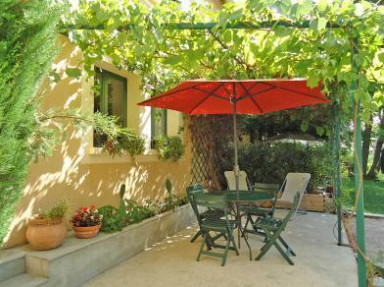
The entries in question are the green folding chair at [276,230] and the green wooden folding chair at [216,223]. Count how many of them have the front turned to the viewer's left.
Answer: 1

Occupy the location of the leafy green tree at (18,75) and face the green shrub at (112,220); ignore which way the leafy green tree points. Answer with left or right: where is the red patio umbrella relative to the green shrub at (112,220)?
right

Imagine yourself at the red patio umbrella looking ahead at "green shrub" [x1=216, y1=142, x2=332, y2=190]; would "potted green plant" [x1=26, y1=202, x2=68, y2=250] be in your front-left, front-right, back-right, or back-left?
back-left

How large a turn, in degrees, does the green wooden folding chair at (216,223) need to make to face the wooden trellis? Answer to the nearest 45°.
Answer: approximately 45° to its left

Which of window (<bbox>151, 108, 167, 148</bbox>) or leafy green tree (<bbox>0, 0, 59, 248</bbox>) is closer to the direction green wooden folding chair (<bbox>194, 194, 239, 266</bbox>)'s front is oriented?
the window

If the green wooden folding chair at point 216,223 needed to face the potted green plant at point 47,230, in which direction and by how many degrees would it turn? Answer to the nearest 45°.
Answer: approximately 180°

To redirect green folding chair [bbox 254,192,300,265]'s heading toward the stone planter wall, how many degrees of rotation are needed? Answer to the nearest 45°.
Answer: approximately 45° to its left

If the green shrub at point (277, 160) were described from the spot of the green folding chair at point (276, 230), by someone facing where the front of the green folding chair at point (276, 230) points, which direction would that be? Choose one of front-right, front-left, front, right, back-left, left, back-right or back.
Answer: right

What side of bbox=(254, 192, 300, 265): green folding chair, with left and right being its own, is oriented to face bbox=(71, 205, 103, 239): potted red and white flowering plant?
front

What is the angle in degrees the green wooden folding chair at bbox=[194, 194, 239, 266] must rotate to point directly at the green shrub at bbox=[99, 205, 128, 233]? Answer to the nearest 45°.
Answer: approximately 135° to its left

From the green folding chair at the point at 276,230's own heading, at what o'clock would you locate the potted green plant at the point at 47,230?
The potted green plant is roughly at 11 o'clock from the green folding chair.

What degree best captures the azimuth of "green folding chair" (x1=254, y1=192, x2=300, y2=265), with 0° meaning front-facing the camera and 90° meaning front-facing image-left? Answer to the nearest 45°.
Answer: approximately 90°

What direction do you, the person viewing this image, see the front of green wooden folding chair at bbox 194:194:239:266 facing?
facing away from the viewer and to the right of the viewer
